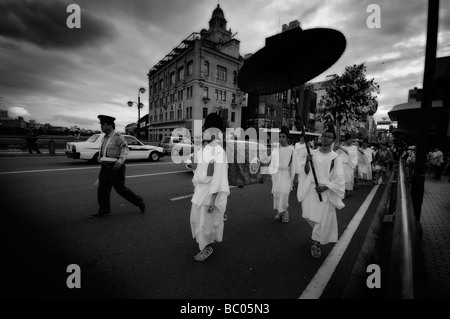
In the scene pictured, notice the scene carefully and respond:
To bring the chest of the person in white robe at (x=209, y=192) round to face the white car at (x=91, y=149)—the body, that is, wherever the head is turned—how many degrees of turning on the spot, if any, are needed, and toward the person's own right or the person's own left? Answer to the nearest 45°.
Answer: approximately 90° to the person's own right

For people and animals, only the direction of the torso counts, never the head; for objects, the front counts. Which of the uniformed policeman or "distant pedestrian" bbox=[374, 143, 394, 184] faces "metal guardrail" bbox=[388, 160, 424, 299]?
the distant pedestrian

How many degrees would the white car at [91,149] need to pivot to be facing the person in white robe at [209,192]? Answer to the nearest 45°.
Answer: approximately 90° to its right

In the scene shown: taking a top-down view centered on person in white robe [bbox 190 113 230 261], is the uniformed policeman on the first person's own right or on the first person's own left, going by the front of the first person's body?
on the first person's own right

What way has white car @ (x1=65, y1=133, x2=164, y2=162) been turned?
to the viewer's right

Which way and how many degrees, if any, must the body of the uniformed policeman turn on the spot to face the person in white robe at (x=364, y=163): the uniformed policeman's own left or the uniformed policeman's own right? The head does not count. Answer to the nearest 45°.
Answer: approximately 180°

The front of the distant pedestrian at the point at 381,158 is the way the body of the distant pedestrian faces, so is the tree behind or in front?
behind

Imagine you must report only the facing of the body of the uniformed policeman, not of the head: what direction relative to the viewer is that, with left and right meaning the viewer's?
facing to the left of the viewer

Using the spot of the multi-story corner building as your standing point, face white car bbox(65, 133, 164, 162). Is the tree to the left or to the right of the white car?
left

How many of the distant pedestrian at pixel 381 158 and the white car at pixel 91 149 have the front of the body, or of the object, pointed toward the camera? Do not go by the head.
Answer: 1

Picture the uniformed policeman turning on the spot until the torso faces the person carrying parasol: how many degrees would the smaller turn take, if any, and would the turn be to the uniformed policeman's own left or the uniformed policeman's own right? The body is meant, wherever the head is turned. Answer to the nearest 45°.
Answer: approximately 135° to the uniformed policeman's own left

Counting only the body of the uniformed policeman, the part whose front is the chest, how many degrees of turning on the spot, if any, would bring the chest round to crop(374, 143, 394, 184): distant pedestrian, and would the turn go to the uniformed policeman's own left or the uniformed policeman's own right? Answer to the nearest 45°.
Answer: approximately 180°
